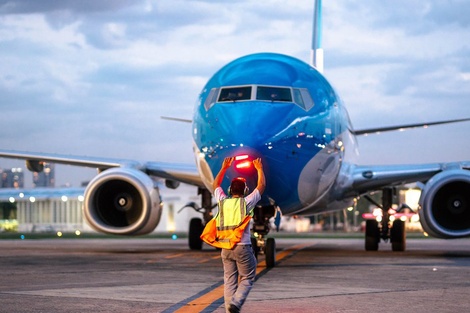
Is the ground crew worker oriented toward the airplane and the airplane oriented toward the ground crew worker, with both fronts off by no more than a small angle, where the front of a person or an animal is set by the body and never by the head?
yes

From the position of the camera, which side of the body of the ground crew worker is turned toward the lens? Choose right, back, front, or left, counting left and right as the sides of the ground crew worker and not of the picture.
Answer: back

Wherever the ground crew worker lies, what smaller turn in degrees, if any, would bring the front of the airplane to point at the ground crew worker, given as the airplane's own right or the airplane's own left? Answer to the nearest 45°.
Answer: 0° — it already faces them

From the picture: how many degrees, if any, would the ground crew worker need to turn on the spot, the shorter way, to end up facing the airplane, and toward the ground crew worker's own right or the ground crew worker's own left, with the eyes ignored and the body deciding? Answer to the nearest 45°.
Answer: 0° — they already face it

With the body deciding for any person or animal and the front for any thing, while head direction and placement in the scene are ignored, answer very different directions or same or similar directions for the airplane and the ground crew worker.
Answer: very different directions

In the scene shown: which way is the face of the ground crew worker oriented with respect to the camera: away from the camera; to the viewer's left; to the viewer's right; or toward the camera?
away from the camera

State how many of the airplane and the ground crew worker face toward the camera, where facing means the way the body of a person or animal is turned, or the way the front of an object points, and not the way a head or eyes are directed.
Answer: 1

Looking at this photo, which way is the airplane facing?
toward the camera
